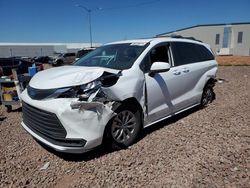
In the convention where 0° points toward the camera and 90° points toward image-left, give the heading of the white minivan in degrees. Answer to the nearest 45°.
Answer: approximately 45°

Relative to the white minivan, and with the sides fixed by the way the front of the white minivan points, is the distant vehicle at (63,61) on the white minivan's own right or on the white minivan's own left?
on the white minivan's own right
